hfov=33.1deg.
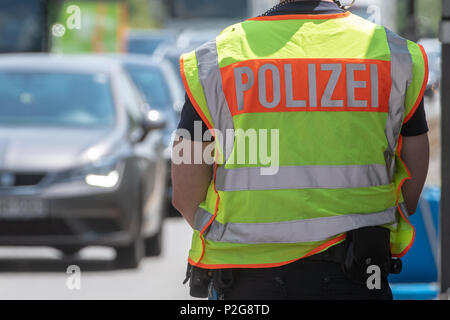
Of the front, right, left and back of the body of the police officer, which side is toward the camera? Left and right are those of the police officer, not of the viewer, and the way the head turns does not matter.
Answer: back

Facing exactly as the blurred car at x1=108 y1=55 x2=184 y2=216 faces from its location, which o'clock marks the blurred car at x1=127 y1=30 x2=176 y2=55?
the blurred car at x1=127 y1=30 x2=176 y2=55 is roughly at 6 o'clock from the blurred car at x1=108 y1=55 x2=184 y2=216.

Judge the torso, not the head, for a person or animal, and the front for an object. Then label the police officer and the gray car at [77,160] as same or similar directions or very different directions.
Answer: very different directions

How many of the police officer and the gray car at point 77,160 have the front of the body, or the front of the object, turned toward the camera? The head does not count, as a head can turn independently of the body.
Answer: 1

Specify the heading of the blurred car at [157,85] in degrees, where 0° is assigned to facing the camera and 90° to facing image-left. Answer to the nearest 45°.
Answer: approximately 0°

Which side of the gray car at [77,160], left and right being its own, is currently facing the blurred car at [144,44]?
back

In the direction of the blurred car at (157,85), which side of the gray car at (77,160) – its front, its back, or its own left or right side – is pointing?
back
